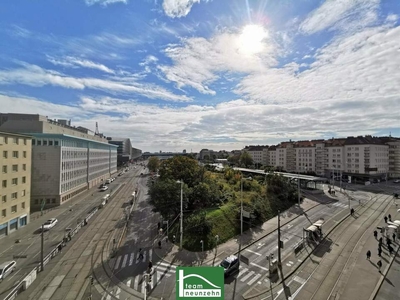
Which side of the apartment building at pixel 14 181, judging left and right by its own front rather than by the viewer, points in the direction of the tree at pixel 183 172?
front

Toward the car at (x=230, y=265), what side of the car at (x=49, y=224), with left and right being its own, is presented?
left

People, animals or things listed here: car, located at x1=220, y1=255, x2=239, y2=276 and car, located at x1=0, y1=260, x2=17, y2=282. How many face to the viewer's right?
0

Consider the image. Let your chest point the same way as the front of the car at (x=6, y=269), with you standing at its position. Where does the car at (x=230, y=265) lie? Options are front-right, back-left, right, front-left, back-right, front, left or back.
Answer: left

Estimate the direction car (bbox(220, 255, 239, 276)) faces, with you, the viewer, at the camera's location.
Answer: facing the viewer and to the left of the viewer

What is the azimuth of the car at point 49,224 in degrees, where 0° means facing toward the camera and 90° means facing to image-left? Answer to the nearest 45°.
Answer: approximately 45°
